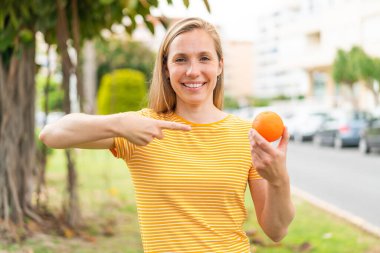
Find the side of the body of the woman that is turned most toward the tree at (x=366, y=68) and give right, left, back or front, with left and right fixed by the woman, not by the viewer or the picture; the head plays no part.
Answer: back

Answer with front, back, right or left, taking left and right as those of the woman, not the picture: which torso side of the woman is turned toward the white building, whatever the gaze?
back

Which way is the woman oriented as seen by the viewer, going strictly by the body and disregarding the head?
toward the camera

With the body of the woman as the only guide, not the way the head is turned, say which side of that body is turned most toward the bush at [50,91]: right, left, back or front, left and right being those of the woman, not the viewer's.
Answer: back

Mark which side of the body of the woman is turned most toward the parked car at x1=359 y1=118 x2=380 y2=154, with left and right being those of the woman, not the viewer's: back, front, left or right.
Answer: back

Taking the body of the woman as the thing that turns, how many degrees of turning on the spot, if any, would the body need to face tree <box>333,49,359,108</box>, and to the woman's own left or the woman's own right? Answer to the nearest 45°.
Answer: approximately 180°

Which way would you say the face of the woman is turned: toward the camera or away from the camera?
toward the camera

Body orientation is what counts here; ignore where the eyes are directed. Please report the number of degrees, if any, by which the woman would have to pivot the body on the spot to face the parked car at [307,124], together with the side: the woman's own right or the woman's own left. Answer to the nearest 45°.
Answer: approximately 180°
